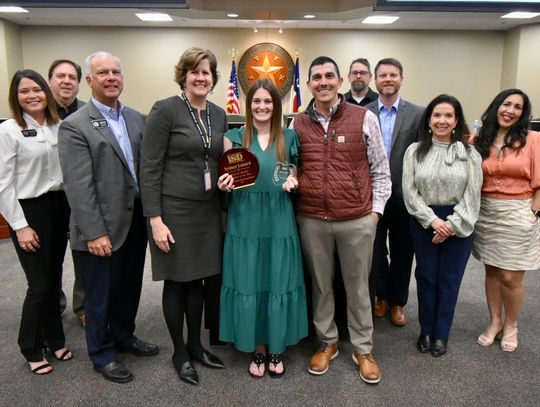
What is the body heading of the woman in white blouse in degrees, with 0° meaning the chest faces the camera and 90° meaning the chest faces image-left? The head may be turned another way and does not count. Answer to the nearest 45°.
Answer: approximately 315°

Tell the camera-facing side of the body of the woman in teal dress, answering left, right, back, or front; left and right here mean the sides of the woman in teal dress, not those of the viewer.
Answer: front

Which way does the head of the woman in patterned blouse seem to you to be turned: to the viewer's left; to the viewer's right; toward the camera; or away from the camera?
toward the camera

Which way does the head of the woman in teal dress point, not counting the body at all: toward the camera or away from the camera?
toward the camera

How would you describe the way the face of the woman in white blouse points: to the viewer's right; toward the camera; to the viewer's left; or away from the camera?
toward the camera

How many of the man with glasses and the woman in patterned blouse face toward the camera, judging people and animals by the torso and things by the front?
2

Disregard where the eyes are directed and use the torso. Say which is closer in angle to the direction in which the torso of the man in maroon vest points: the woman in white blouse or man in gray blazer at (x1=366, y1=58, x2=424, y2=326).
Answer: the woman in white blouse

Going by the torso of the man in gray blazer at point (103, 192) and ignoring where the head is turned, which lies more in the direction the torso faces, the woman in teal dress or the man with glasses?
the woman in teal dress

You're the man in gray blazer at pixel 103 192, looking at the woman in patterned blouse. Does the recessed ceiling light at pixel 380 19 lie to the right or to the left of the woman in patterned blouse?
left

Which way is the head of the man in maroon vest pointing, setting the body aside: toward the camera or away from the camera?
toward the camera

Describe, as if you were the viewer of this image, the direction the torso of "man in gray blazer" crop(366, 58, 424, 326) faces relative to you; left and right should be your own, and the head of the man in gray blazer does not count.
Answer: facing the viewer

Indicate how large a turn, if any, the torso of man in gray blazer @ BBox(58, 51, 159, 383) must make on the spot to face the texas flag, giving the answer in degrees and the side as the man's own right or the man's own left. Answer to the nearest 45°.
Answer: approximately 90° to the man's own left

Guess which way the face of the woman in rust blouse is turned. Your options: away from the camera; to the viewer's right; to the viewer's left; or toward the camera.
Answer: toward the camera
